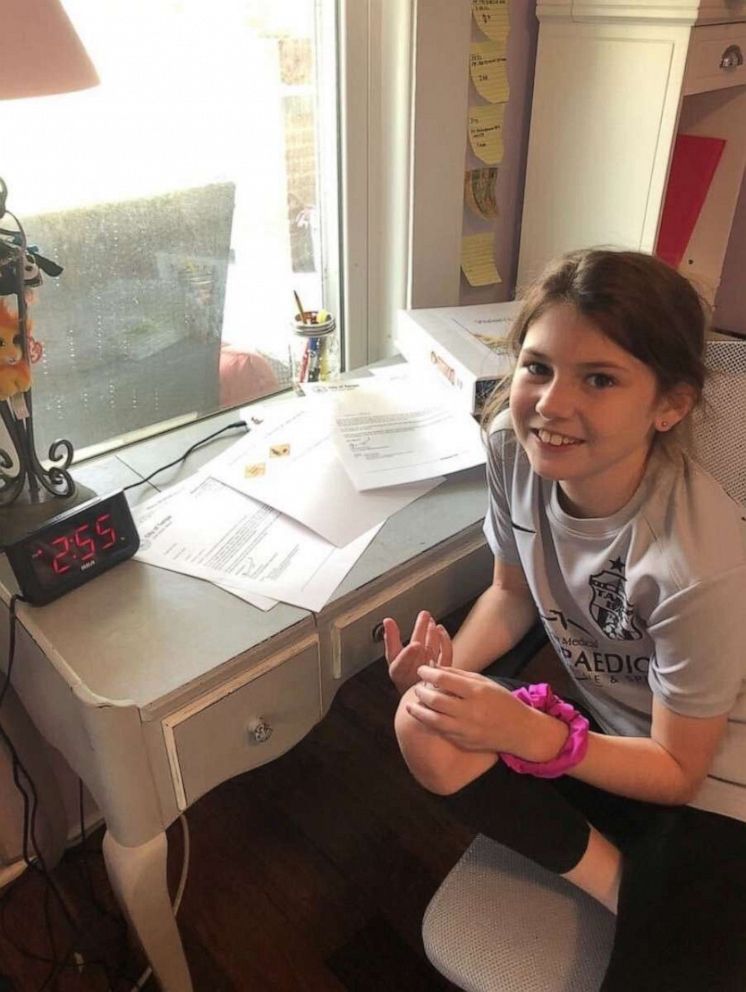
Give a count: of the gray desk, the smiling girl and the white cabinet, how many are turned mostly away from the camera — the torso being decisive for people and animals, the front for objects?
0

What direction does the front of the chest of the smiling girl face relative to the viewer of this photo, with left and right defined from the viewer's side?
facing the viewer and to the left of the viewer

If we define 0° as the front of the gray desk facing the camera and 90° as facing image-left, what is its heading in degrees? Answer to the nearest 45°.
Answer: approximately 315°

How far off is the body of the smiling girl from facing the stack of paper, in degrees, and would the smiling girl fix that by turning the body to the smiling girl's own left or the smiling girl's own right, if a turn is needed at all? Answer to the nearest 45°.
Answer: approximately 90° to the smiling girl's own right

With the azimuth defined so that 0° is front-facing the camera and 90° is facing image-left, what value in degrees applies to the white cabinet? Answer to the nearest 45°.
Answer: approximately 315°

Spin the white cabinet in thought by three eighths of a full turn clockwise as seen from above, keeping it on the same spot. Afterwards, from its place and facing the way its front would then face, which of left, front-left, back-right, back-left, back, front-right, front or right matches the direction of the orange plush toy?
front-left

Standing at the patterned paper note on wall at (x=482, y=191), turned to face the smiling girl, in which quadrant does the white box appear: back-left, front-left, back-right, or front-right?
front-right

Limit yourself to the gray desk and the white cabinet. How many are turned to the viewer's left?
0

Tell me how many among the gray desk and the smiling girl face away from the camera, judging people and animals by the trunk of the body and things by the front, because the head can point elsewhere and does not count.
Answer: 0

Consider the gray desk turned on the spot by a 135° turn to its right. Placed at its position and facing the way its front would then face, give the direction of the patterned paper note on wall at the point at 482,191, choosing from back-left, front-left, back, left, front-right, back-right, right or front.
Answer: back-right

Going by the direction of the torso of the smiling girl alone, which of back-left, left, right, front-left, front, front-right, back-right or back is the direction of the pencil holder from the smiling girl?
right

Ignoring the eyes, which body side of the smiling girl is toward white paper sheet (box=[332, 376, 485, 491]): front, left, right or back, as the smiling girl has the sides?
right

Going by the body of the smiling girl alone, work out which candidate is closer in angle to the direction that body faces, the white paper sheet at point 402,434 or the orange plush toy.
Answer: the orange plush toy
